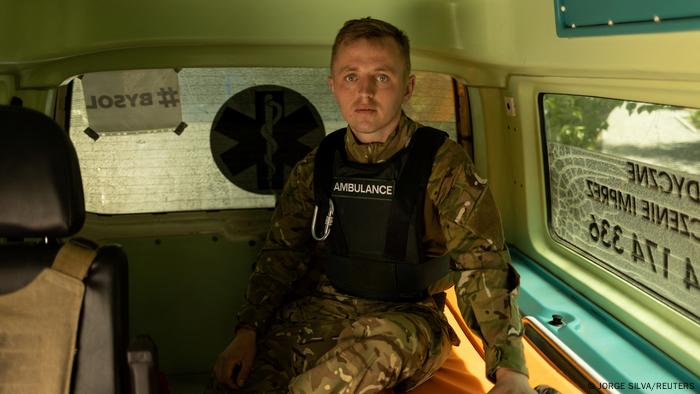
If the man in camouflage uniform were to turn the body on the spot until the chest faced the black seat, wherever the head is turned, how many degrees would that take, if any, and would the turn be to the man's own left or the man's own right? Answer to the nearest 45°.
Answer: approximately 45° to the man's own right

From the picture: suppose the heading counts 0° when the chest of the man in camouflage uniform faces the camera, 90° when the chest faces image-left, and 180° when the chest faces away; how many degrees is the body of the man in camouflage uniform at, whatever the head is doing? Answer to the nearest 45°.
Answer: approximately 0°

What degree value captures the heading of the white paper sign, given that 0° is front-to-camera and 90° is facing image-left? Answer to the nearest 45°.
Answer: approximately 180°

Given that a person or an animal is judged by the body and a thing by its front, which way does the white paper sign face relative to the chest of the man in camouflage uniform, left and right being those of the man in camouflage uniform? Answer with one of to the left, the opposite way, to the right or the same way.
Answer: the opposite way

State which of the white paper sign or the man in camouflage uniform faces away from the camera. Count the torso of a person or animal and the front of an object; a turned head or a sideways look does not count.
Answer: the white paper sign

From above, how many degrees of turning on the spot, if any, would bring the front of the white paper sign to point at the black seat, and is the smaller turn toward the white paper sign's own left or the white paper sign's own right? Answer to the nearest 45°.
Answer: approximately 180°

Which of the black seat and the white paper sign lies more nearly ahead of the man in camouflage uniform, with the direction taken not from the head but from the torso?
the black seat
